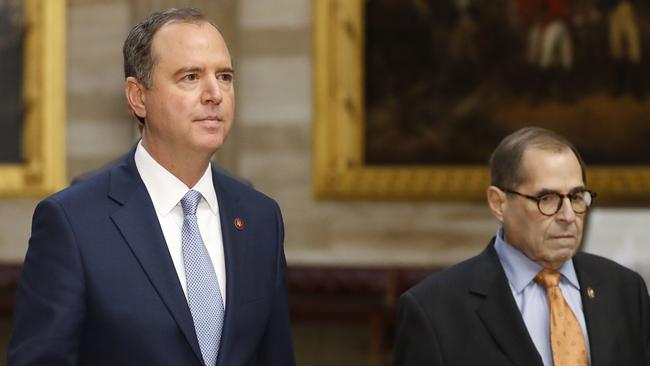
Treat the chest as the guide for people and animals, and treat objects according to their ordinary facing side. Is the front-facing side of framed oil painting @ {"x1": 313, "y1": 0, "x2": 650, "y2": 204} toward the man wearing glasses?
yes

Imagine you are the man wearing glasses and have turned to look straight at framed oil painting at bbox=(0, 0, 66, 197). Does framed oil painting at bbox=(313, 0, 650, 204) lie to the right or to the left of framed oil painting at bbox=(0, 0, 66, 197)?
right

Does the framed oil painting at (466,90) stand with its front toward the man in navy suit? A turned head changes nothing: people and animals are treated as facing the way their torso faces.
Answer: yes

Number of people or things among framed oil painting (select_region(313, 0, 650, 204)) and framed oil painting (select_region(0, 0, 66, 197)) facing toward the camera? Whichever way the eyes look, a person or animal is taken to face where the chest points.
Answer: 2

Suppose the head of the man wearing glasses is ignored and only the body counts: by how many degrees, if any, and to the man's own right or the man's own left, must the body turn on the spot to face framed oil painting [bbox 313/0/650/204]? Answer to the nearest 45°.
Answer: approximately 135° to the man's own left

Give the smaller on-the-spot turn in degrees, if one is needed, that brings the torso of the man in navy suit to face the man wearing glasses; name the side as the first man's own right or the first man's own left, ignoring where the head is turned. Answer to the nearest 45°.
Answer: approximately 45° to the first man's own left

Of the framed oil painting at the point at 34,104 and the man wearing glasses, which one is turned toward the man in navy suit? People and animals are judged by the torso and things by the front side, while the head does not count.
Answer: the framed oil painting

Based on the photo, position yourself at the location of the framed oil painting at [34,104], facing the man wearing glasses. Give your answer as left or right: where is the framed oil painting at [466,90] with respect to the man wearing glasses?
left

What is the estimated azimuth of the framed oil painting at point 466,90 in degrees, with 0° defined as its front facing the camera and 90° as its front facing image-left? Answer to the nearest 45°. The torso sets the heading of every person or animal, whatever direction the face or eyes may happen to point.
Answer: approximately 0°

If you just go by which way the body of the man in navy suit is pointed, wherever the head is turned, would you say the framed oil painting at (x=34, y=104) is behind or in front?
behind
